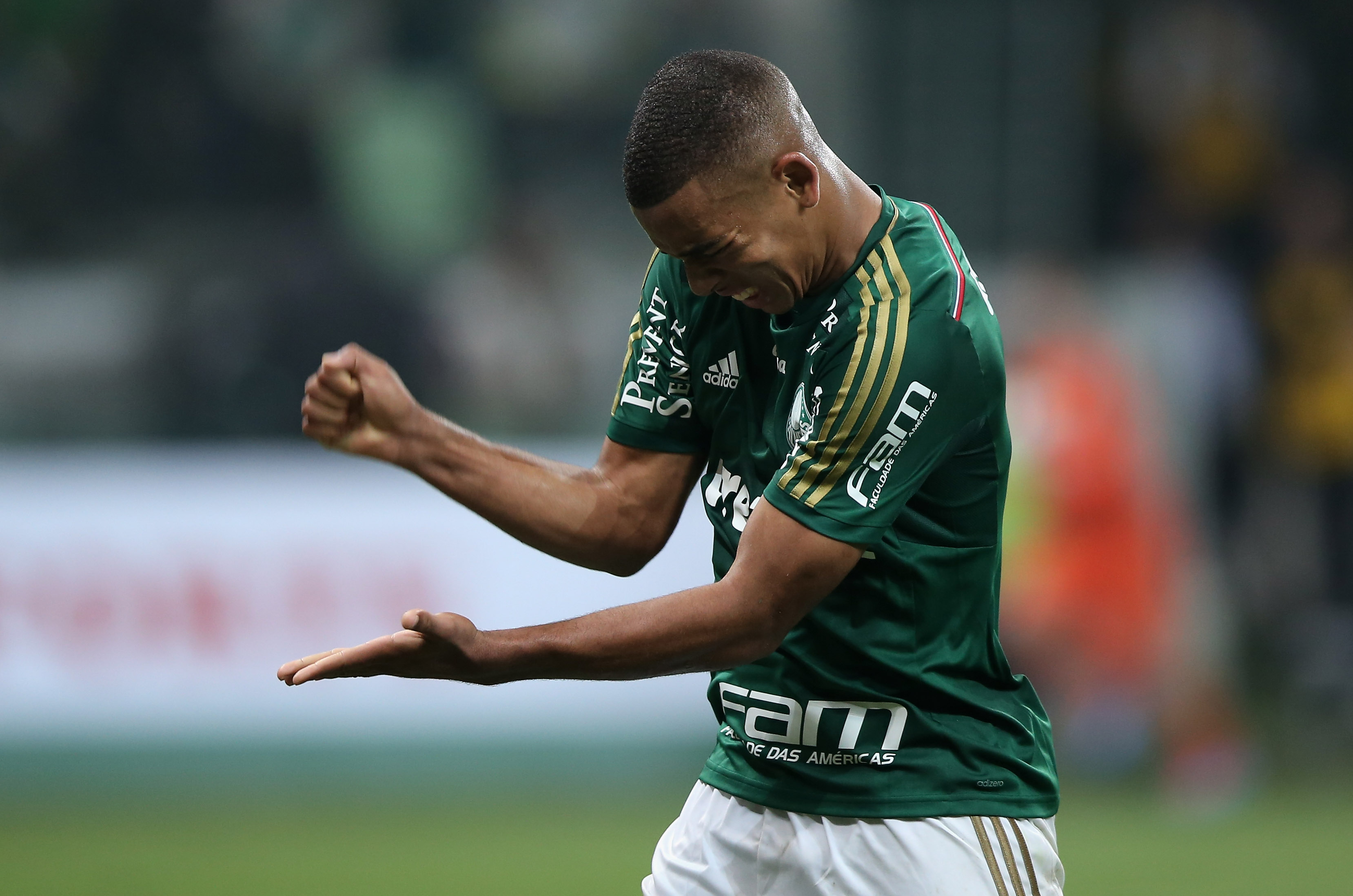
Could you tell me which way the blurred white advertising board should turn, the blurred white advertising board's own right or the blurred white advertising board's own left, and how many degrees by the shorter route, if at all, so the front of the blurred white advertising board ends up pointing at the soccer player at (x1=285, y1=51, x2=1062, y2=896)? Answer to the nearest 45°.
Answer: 0° — it already faces them

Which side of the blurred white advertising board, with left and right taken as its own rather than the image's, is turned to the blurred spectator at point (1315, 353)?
left

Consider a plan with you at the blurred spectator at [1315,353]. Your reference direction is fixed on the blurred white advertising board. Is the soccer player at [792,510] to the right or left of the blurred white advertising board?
left

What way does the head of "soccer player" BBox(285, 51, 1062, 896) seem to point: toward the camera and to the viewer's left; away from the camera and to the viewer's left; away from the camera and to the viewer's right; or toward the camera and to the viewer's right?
toward the camera and to the viewer's left

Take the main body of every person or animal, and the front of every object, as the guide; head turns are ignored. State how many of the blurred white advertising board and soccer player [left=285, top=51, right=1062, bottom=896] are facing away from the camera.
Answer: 0

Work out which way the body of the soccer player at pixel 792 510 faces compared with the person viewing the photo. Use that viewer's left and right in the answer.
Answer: facing the viewer and to the left of the viewer

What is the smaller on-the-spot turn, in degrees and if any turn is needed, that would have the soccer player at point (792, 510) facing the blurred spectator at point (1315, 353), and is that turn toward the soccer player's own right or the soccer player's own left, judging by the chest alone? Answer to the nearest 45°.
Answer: approximately 180°

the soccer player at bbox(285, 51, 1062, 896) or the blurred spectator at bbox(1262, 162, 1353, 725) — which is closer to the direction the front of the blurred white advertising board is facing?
the soccer player

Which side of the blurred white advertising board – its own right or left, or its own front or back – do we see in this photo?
front

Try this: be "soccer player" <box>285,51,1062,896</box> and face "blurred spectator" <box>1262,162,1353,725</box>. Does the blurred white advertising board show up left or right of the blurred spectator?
left
